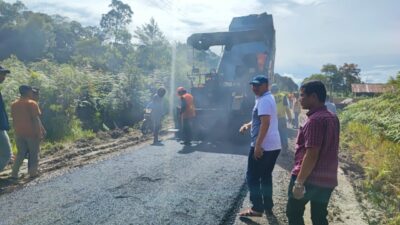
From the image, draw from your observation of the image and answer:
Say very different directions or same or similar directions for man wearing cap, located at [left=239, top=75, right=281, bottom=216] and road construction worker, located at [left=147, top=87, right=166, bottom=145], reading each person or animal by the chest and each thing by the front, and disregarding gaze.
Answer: very different directions

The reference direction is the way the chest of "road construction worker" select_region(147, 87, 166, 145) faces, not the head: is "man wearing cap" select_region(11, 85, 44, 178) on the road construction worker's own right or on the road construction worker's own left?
on the road construction worker's own right

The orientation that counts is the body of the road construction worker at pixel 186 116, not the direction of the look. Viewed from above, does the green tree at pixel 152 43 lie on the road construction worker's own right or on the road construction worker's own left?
on the road construction worker's own right

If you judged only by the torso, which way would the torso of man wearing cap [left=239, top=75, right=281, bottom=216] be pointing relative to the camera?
to the viewer's left

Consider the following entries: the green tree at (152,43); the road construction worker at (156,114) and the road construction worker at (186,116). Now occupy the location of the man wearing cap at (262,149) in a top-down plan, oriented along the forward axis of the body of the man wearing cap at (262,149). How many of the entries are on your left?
0

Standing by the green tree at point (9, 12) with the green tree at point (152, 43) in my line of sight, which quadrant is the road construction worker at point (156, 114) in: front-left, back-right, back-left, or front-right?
front-right

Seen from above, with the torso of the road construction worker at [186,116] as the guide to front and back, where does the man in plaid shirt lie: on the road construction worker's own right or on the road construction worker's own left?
on the road construction worker's own left

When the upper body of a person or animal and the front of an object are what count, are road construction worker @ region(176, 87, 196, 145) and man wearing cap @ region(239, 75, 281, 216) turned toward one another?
no

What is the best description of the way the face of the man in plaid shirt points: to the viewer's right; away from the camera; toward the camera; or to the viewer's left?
to the viewer's left

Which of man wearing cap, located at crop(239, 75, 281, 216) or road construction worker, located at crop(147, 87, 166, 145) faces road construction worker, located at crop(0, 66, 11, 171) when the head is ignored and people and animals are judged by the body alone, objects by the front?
the man wearing cap

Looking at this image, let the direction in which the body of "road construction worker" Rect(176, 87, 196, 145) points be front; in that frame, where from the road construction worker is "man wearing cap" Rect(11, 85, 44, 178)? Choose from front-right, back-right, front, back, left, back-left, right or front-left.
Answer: front-left

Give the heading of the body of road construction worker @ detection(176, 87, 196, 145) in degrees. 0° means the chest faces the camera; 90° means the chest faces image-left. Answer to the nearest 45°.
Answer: approximately 90°

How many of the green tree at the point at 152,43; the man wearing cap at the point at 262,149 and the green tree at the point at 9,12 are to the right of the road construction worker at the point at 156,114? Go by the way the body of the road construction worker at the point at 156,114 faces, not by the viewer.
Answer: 1

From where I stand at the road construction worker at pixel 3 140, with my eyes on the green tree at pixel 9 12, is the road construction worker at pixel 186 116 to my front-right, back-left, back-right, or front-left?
front-right

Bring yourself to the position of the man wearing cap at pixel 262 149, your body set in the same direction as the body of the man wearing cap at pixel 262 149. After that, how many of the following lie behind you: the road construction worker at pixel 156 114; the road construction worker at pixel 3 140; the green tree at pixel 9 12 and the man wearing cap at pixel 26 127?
0
